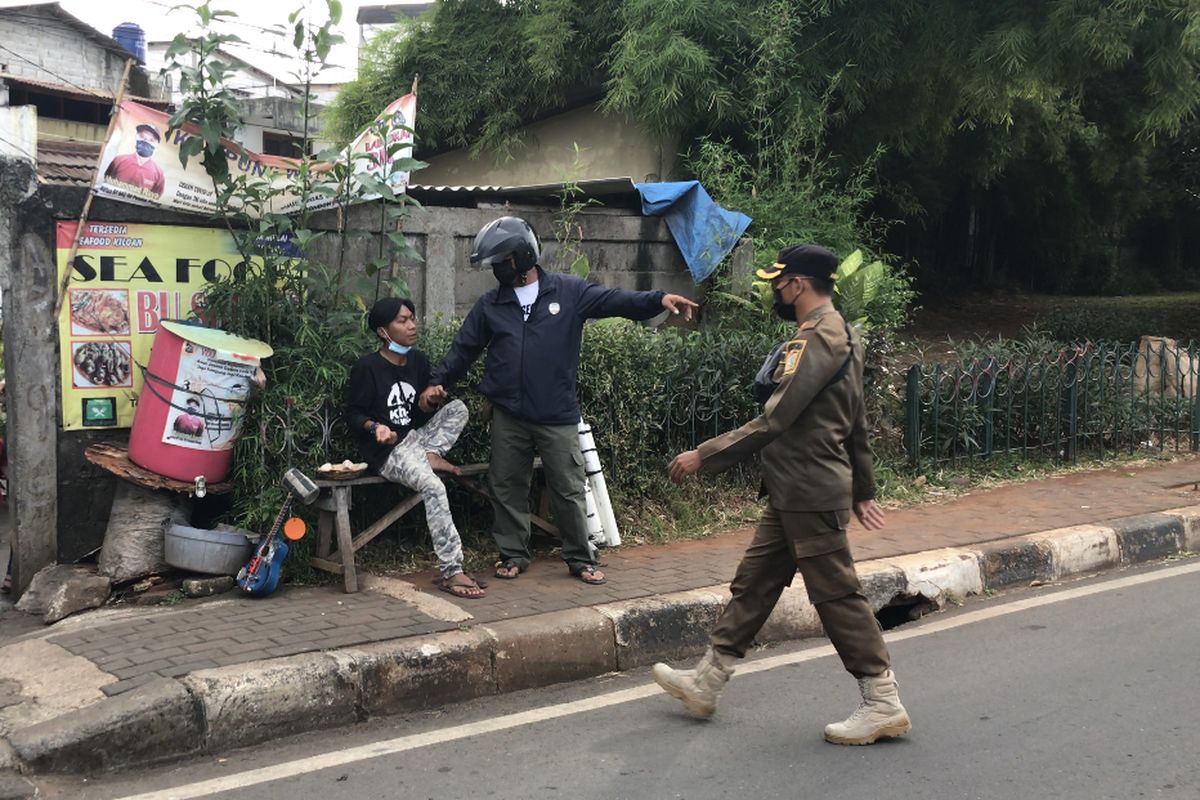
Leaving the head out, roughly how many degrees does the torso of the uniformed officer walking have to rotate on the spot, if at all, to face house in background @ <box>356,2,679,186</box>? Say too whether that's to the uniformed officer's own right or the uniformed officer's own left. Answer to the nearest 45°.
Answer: approximately 90° to the uniformed officer's own right

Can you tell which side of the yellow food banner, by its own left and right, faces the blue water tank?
back

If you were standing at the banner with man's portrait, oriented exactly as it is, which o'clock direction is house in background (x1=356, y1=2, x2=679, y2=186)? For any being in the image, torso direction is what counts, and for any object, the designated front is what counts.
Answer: The house in background is roughly at 7 o'clock from the banner with man's portrait.

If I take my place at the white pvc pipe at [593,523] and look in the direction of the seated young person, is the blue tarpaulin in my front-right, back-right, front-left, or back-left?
back-right

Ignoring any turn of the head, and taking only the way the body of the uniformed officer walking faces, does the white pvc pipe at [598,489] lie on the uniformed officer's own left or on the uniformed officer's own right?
on the uniformed officer's own right

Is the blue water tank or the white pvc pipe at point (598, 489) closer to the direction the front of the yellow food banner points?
the white pvc pipe

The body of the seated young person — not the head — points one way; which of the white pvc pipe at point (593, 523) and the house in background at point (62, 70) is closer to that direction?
the white pvc pipe

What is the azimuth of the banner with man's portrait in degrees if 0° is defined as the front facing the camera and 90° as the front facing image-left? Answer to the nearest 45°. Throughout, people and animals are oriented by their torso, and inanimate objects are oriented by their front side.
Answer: approximately 0°

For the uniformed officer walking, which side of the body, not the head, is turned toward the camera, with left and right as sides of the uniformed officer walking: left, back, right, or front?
left

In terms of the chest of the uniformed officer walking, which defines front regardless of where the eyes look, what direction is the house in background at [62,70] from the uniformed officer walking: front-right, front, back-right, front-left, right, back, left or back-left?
front-right

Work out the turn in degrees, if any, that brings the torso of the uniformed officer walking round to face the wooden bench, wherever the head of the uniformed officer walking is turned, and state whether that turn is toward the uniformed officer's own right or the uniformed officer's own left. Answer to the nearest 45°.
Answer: approximately 45° to the uniformed officer's own right

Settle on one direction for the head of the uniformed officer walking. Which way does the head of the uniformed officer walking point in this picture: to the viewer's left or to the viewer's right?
to the viewer's left

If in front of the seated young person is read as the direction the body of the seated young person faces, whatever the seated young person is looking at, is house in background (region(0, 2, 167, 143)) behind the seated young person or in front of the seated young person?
behind
